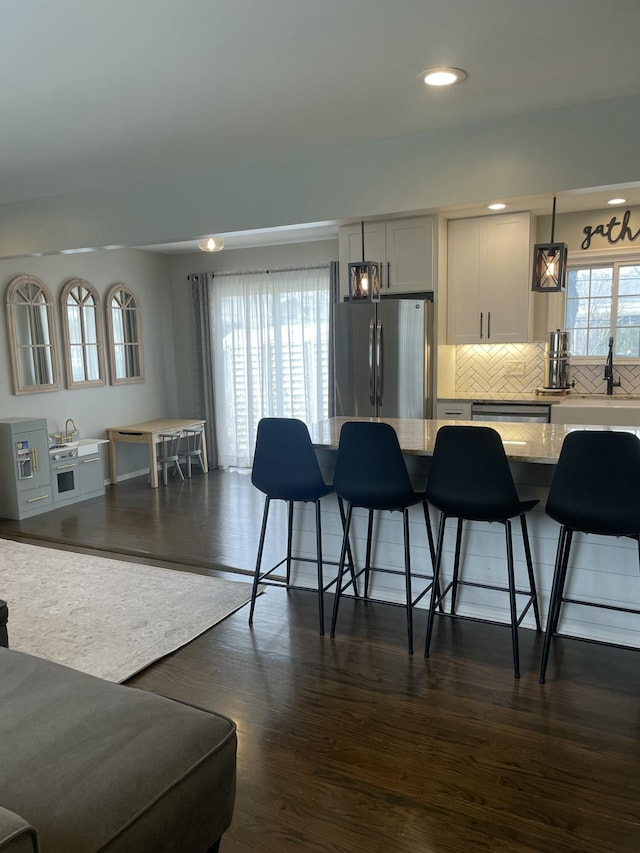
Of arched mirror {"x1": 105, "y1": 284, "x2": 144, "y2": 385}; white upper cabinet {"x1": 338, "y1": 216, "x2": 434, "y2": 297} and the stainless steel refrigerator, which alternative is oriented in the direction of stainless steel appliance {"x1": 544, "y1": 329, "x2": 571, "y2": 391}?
the arched mirror

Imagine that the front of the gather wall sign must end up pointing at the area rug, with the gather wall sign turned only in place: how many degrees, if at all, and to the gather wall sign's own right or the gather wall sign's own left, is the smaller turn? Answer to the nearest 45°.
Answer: approximately 45° to the gather wall sign's own right

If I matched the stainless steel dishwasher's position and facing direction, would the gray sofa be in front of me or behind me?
in front

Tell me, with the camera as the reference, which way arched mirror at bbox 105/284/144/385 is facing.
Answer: facing the viewer and to the right of the viewer

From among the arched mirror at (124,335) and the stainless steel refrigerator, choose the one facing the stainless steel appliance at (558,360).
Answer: the arched mirror

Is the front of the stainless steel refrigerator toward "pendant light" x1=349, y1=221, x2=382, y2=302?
yes

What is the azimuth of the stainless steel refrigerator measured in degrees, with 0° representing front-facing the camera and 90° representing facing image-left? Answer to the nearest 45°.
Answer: approximately 0°

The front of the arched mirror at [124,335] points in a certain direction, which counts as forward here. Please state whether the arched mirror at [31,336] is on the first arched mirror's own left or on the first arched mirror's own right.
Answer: on the first arched mirror's own right

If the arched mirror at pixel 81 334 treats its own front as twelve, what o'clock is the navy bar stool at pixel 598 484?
The navy bar stool is roughly at 1 o'clock from the arched mirror.
